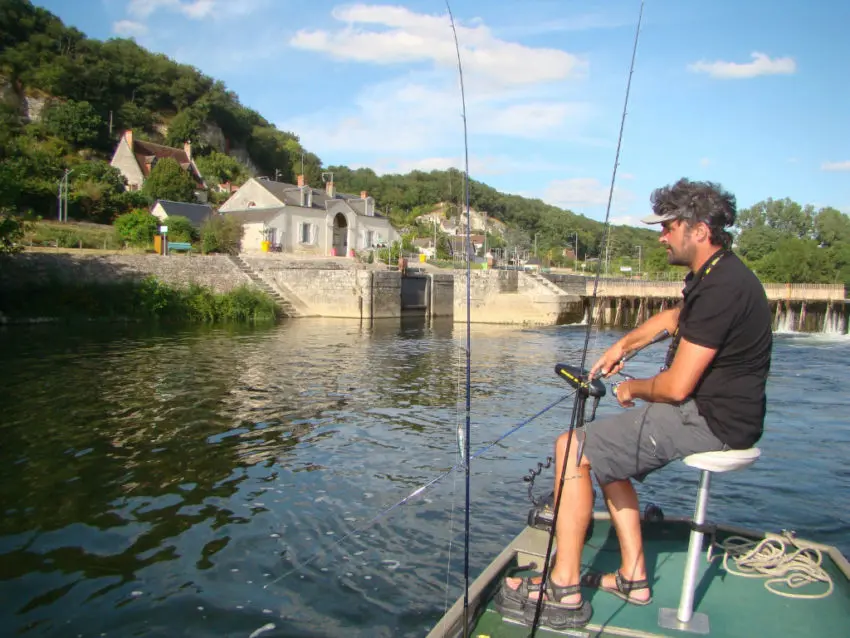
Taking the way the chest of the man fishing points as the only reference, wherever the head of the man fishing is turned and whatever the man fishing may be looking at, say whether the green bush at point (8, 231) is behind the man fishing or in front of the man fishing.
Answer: in front

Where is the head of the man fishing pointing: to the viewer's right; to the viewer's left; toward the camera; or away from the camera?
to the viewer's left

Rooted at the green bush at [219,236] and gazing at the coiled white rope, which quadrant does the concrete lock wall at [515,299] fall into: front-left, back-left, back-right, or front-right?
front-left

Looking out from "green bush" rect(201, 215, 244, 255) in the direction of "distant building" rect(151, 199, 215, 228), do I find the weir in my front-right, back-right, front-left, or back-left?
back-right

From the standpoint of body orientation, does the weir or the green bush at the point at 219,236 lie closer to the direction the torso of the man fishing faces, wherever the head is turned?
the green bush

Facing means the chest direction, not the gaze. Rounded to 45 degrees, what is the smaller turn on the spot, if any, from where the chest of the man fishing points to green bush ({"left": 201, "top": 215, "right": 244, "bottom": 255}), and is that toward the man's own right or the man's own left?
approximately 45° to the man's own right

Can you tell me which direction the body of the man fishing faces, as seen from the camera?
to the viewer's left

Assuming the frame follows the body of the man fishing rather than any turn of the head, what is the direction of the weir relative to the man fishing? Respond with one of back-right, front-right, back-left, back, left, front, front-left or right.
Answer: right

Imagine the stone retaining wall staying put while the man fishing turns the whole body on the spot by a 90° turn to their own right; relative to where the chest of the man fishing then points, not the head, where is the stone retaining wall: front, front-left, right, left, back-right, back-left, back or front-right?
front-left

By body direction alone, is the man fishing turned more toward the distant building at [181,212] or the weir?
the distant building

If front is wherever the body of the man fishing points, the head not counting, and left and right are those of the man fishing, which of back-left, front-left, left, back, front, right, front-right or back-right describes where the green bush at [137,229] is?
front-right
